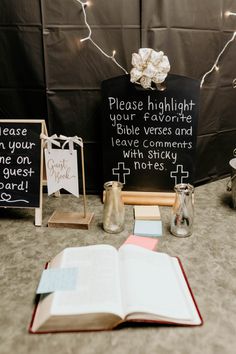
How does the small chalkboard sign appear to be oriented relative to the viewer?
toward the camera

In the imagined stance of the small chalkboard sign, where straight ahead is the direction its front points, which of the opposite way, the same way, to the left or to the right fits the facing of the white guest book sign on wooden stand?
the same way

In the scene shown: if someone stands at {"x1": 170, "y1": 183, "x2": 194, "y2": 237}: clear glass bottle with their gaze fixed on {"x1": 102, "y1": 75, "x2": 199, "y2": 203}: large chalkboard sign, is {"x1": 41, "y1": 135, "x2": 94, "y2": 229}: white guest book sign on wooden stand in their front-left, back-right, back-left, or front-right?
front-left

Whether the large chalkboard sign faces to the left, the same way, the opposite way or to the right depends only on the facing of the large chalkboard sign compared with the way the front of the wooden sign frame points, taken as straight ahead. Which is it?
the same way

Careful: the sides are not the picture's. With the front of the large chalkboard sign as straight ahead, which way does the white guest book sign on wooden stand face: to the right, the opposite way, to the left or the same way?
the same way

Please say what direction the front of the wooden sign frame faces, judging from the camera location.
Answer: facing the viewer

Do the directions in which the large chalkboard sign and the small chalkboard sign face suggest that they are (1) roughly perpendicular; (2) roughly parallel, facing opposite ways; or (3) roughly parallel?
roughly parallel

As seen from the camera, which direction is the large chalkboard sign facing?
toward the camera

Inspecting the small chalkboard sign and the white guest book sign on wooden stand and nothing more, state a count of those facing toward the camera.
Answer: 2

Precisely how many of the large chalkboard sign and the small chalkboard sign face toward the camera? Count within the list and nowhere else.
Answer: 2
